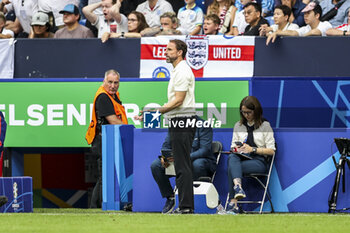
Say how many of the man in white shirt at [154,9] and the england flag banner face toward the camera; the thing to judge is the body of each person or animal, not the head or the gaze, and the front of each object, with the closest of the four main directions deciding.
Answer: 2

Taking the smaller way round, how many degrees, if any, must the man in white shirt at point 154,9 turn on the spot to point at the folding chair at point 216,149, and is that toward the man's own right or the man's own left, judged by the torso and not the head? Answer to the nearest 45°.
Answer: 0° — they already face it

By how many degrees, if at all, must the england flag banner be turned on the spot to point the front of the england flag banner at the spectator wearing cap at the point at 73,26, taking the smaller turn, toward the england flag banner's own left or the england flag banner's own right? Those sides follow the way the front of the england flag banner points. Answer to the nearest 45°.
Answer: approximately 90° to the england flag banner's own right

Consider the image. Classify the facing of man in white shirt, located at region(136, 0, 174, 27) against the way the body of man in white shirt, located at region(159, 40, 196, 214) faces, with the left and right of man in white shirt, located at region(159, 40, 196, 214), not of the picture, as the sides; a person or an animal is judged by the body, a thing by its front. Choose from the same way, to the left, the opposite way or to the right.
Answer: to the left

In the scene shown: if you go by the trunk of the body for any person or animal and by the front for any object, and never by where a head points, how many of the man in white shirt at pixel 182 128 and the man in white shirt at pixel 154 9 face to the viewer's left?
1

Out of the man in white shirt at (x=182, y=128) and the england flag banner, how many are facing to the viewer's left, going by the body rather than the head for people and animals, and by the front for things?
1

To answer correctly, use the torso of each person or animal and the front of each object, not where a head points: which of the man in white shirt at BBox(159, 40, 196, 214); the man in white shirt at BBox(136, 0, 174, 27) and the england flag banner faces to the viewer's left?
the man in white shirt at BBox(159, 40, 196, 214)

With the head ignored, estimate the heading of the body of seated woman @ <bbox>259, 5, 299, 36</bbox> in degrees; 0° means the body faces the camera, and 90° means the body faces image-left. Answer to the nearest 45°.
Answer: approximately 45°

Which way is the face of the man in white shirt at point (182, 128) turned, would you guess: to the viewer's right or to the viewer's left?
to the viewer's left

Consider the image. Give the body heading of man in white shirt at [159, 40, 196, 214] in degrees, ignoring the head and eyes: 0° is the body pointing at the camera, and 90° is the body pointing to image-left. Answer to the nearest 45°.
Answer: approximately 90°

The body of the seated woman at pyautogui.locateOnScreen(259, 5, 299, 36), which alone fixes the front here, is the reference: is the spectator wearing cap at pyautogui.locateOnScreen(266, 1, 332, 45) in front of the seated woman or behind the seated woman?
behind

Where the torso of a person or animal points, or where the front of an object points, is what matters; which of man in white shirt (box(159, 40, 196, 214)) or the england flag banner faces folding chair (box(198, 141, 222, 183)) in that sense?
the england flag banner
